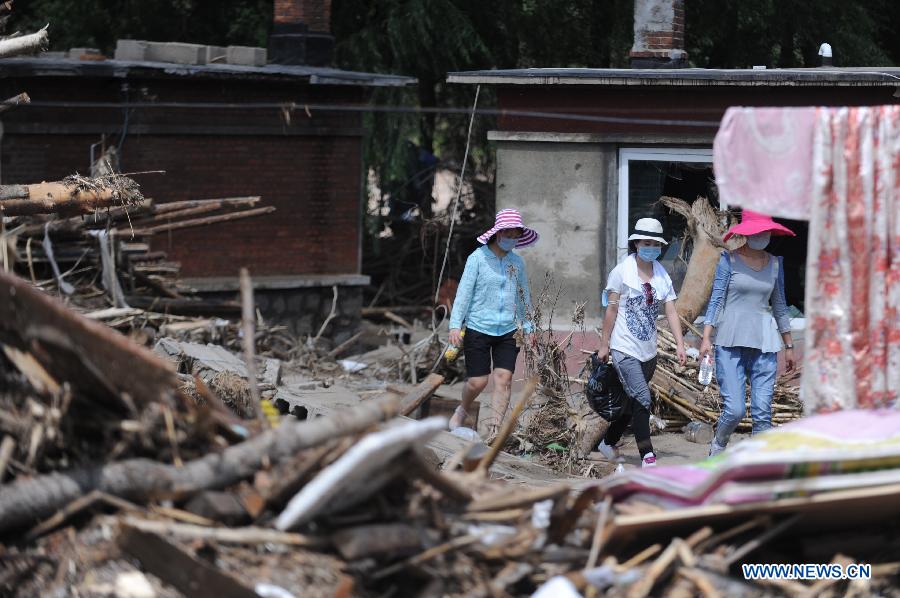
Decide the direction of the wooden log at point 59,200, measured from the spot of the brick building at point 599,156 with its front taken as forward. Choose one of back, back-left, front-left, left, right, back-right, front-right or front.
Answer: front-right

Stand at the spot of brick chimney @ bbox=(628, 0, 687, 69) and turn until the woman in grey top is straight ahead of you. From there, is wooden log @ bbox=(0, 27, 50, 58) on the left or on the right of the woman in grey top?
right

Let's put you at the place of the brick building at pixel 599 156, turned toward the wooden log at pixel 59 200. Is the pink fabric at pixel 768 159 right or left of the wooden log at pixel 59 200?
left

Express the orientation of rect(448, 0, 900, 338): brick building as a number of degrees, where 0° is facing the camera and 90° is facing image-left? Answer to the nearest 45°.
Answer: approximately 0°

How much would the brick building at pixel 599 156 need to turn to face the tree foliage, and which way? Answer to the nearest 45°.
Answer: approximately 135° to its right

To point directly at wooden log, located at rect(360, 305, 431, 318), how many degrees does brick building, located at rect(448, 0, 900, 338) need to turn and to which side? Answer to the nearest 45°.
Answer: approximately 135° to its right

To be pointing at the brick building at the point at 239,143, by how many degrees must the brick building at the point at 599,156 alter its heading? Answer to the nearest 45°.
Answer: approximately 135° to its right

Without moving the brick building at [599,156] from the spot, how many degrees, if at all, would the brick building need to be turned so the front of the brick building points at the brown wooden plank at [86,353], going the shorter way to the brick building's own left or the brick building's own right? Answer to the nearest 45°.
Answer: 0° — it already faces it

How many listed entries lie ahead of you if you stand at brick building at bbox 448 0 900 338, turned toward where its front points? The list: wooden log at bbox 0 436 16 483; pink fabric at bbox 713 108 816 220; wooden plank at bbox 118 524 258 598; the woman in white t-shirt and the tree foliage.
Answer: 4

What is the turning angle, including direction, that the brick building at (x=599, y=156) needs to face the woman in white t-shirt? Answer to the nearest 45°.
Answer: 0° — it already faces them

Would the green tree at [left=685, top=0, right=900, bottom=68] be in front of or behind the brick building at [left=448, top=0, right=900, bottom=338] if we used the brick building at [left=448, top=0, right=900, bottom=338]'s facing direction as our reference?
behind
